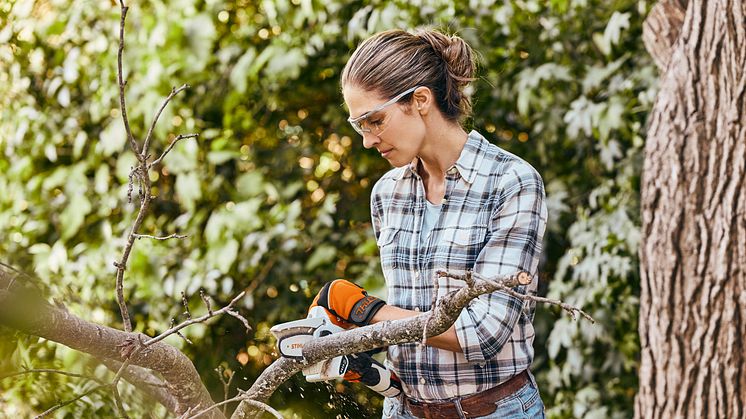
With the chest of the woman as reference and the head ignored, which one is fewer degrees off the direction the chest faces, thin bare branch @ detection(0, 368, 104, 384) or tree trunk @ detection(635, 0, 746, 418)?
the thin bare branch

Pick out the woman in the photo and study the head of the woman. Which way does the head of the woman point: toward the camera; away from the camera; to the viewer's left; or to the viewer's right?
to the viewer's left

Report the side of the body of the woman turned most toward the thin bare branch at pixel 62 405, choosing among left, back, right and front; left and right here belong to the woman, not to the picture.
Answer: front

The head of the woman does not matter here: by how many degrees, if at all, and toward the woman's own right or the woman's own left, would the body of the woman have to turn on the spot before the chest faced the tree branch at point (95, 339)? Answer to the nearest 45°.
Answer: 0° — they already face it

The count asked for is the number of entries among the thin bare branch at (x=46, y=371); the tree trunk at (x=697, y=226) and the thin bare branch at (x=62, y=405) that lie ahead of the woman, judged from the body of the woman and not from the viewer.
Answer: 2

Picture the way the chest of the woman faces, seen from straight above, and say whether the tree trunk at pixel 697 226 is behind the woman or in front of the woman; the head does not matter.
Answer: behind

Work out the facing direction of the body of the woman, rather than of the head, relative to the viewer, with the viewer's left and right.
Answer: facing the viewer and to the left of the viewer

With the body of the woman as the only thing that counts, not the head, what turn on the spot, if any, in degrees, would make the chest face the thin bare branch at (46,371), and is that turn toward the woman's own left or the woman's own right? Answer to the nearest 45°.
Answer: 0° — they already face it
